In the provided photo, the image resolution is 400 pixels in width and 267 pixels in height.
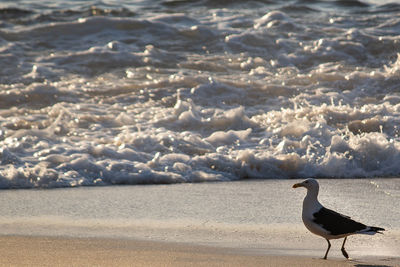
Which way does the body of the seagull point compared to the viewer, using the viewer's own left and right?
facing to the left of the viewer
